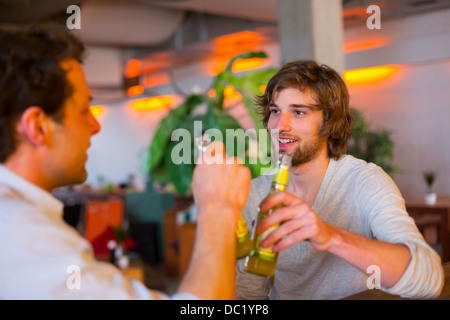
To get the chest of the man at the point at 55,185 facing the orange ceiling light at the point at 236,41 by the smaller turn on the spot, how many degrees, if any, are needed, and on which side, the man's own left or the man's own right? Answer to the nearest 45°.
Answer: approximately 45° to the man's own left

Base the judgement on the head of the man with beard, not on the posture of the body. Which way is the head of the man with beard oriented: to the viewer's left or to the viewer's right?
to the viewer's left

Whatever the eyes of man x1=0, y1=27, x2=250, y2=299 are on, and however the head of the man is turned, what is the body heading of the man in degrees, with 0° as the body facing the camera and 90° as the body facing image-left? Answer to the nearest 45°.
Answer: approximately 225°

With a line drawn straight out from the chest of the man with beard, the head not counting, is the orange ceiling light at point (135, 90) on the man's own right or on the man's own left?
on the man's own right

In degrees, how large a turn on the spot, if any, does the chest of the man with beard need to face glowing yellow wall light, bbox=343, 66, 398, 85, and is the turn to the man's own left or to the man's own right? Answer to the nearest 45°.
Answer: approximately 135° to the man's own right

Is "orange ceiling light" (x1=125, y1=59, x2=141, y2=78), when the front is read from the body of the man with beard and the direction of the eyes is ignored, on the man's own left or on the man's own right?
on the man's own right

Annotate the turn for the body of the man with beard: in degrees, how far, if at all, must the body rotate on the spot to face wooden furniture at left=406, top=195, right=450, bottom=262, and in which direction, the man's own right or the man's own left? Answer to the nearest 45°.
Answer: approximately 135° to the man's own right

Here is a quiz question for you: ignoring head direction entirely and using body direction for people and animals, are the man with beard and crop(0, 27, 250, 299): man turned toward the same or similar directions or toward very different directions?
very different directions
